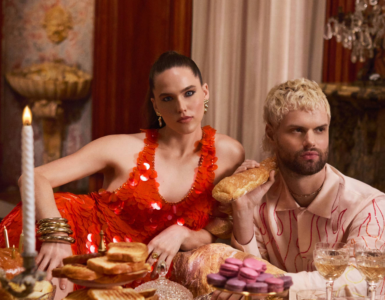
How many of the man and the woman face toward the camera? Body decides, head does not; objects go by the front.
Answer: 2

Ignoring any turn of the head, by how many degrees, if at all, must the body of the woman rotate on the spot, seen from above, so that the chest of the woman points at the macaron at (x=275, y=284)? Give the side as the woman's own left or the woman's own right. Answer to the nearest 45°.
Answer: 0° — they already face it

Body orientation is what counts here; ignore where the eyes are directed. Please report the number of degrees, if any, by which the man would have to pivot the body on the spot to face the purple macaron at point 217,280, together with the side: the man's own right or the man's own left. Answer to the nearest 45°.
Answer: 0° — they already face it

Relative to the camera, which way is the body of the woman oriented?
toward the camera

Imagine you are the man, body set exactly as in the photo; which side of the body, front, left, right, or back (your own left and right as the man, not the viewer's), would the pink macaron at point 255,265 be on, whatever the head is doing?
front

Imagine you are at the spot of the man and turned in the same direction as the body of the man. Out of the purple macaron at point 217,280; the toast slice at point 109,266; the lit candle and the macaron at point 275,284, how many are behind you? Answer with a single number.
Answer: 0

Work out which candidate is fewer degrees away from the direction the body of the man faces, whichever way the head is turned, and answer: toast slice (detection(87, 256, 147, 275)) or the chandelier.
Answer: the toast slice

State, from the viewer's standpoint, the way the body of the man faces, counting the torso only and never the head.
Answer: toward the camera

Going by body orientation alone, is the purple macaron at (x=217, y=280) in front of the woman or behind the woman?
in front

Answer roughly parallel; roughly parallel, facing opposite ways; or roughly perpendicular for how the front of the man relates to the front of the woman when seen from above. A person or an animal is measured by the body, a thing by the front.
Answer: roughly parallel

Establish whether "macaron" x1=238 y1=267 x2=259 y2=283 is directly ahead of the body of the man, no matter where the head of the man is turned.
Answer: yes

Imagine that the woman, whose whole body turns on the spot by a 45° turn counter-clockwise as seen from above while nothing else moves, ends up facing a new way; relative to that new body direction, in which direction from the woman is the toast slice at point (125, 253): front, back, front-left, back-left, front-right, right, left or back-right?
front-right

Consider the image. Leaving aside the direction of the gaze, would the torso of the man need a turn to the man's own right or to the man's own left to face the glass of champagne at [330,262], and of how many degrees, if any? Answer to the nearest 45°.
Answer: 0° — they already face it
